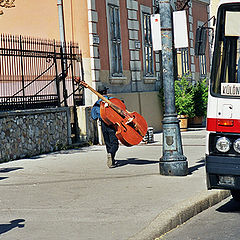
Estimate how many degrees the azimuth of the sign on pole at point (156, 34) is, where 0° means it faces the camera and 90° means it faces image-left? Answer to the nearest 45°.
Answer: approximately 0°

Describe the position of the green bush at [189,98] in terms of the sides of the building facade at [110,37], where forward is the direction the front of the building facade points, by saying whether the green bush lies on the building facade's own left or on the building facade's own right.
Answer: on the building facade's own left

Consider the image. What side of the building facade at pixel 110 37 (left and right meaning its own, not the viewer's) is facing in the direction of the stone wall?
right

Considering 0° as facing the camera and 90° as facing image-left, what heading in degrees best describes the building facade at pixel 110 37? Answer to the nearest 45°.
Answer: approximately 315°

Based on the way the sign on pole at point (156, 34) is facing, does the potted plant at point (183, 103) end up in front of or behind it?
behind

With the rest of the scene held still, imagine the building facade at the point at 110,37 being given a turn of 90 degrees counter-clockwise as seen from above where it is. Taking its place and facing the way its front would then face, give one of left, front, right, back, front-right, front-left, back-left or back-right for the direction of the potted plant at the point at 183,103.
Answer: front

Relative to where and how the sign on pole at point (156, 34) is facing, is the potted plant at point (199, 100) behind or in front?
behind

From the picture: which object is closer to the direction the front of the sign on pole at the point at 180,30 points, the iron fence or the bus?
the bus

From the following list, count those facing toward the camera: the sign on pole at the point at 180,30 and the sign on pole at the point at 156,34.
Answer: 2
